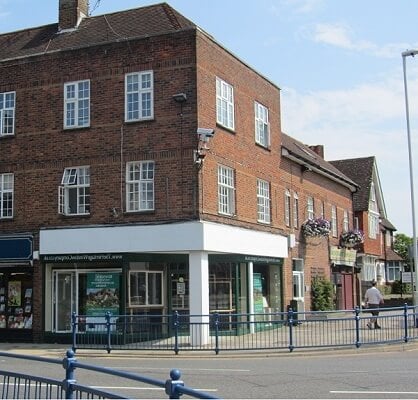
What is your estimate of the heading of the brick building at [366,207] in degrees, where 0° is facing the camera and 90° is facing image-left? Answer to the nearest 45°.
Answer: approximately 315°

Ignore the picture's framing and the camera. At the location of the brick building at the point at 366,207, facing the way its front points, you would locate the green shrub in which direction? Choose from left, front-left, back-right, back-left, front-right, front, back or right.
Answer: front-right

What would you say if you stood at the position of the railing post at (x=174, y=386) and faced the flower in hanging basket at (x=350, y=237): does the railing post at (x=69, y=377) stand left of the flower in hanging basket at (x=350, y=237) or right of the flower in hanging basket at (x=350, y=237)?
left

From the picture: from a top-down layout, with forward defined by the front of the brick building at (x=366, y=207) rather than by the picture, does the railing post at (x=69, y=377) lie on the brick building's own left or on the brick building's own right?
on the brick building's own right
